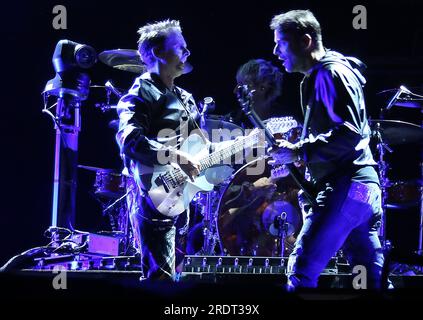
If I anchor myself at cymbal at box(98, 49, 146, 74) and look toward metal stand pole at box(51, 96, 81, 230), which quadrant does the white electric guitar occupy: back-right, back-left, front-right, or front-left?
back-left

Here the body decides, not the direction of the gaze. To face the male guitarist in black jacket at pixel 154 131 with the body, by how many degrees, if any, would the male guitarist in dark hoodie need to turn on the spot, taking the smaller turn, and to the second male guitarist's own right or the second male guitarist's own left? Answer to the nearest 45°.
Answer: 0° — they already face them

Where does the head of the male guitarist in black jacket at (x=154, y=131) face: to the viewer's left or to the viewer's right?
to the viewer's right

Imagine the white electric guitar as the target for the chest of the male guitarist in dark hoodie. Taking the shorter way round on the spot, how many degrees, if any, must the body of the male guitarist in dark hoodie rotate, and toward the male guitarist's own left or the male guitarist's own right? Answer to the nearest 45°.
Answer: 0° — they already face it

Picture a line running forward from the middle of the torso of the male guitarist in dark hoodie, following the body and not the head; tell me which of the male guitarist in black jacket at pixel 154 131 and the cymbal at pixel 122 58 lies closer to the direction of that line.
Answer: the male guitarist in black jacket

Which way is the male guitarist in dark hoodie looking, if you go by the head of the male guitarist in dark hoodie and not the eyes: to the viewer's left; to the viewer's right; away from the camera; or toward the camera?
to the viewer's left

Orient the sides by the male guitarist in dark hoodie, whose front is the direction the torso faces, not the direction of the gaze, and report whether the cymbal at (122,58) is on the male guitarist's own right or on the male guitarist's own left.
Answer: on the male guitarist's own right

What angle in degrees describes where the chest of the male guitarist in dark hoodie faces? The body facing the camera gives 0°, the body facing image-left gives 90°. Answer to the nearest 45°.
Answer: approximately 90°

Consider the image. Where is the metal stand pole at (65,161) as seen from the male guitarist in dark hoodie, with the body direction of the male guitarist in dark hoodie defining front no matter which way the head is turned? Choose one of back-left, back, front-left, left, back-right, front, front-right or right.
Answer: front-right

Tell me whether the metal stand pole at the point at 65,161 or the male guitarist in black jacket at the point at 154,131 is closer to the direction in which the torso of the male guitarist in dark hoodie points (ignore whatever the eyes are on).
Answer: the male guitarist in black jacket
